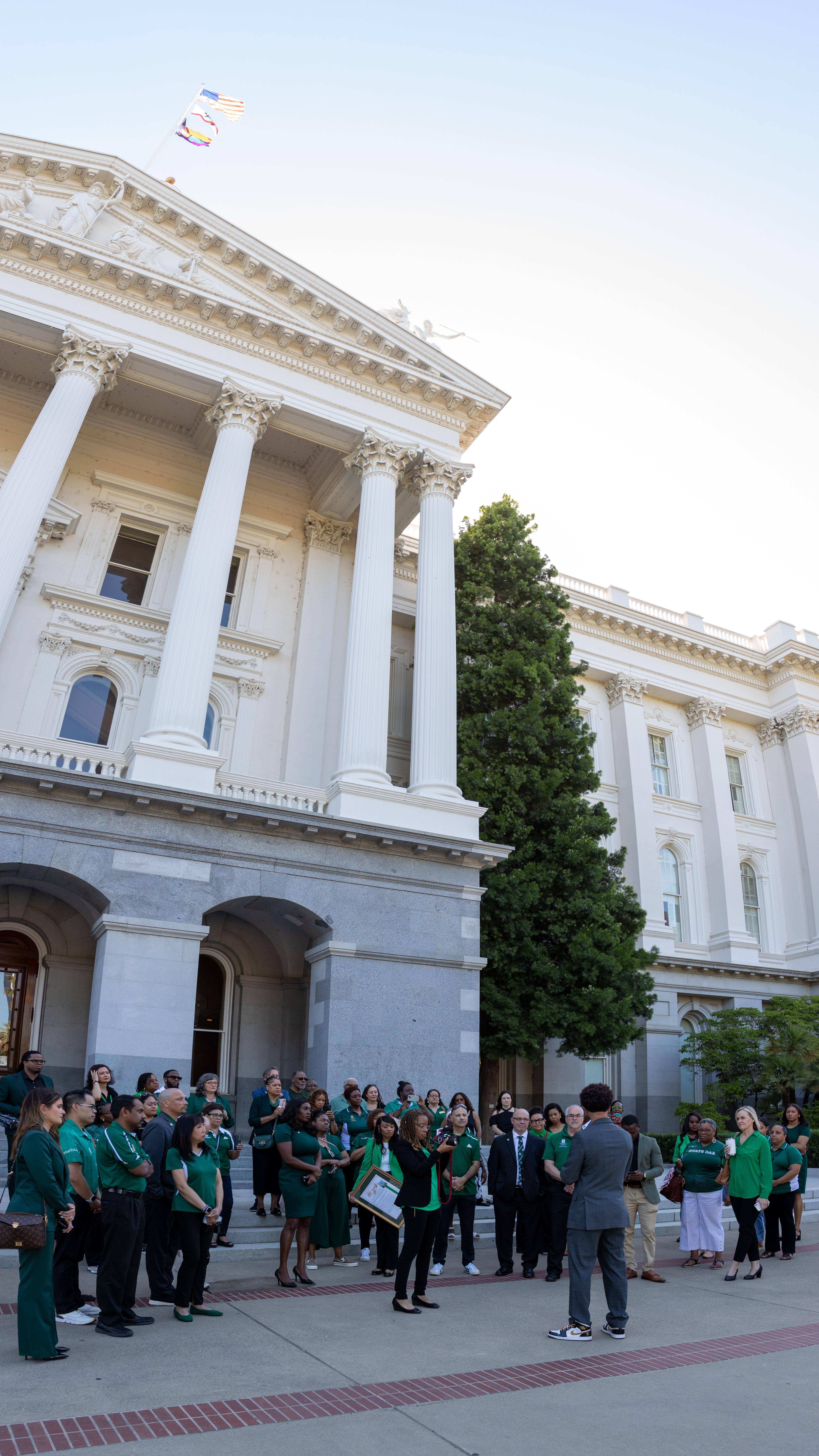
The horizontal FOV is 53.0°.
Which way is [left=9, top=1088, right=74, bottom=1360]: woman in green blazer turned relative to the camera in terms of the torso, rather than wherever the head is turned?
to the viewer's right

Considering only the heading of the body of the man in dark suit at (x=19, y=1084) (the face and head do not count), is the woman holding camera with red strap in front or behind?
in front

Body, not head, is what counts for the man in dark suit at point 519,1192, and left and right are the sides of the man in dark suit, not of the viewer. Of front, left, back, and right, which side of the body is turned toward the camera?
front

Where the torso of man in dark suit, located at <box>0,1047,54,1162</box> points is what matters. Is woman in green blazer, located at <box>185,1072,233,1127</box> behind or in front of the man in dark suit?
in front

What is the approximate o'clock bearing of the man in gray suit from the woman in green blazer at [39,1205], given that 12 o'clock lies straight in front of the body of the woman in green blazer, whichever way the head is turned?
The man in gray suit is roughly at 12 o'clock from the woman in green blazer.

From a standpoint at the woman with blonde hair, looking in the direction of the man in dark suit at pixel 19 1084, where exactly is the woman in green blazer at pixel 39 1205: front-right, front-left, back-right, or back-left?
front-left

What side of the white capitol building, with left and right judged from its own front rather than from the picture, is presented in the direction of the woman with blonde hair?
front

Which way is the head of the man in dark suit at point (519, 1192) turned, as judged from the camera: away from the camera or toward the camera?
toward the camera

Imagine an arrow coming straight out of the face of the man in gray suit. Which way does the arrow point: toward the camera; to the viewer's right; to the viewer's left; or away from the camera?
away from the camera

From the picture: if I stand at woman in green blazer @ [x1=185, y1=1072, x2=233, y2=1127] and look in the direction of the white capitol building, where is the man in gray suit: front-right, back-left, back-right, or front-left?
back-right

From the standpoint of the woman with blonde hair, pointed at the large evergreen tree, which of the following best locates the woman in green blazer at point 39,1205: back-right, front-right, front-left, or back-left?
back-left

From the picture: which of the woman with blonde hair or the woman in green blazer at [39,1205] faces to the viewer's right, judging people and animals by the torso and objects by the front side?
the woman in green blazer

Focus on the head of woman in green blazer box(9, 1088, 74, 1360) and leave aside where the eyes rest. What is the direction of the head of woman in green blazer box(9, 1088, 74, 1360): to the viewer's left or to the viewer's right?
to the viewer's right

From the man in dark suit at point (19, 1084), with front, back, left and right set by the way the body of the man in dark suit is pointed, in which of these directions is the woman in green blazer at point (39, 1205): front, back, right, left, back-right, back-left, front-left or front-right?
front-right

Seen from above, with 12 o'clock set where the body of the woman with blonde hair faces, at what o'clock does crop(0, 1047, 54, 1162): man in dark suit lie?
The man in dark suit is roughly at 1 o'clock from the woman with blonde hair.

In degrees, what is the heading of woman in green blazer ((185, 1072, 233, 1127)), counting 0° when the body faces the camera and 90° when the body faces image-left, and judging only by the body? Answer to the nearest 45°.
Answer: approximately 315°
